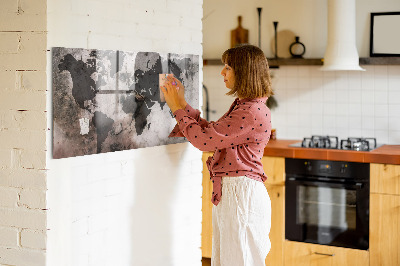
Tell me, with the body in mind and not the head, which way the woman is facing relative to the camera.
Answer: to the viewer's left

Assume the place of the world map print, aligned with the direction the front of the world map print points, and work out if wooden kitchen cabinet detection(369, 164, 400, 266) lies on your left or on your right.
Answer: on your left

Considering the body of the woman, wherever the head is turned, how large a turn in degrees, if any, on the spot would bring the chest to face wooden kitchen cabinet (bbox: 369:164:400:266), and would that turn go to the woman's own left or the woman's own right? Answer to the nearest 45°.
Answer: approximately 135° to the woman's own right

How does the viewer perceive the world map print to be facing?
facing the viewer and to the right of the viewer

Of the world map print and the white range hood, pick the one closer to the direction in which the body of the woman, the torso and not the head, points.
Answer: the world map print

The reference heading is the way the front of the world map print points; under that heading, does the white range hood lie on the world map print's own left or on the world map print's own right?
on the world map print's own left

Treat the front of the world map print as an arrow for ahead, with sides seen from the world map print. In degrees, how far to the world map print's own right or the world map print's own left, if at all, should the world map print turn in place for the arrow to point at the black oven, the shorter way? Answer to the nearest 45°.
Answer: approximately 90° to the world map print's own left

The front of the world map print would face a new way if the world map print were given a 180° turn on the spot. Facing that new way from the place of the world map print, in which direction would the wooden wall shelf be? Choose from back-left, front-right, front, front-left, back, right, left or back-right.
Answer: right

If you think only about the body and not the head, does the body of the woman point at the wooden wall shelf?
no

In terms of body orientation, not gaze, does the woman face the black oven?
no
